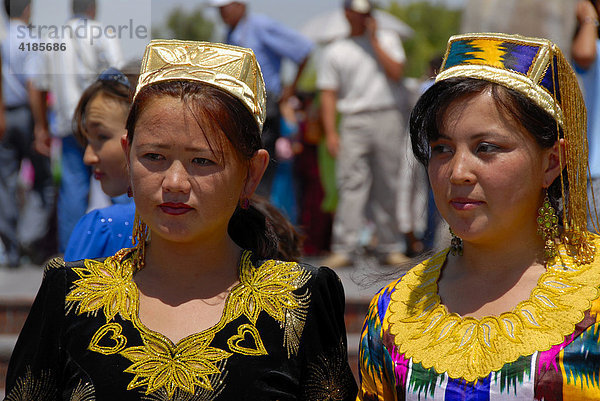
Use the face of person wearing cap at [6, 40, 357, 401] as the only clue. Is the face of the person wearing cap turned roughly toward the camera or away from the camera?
toward the camera

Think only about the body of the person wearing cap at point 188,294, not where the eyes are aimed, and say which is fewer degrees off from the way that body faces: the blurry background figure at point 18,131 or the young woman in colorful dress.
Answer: the young woman in colorful dress

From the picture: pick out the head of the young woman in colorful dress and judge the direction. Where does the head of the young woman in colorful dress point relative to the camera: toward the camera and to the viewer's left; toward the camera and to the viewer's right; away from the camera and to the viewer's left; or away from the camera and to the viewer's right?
toward the camera and to the viewer's left

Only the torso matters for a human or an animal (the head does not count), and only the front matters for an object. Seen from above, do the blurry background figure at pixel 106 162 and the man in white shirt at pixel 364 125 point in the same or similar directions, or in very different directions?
same or similar directions

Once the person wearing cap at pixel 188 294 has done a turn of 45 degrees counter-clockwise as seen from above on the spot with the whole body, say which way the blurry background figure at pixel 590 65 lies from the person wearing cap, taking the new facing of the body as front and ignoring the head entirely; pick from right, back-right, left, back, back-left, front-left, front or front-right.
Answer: left

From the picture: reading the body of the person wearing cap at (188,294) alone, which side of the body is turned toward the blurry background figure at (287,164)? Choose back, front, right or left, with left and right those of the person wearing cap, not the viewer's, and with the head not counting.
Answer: back

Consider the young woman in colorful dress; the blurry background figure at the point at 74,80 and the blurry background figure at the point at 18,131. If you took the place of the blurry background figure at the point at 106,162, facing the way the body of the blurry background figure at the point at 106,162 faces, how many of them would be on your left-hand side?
1

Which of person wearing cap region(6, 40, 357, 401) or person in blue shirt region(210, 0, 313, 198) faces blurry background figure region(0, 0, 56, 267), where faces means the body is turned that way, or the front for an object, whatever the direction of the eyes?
the person in blue shirt

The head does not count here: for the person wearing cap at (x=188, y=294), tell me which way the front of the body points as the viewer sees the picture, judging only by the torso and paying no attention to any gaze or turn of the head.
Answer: toward the camera
